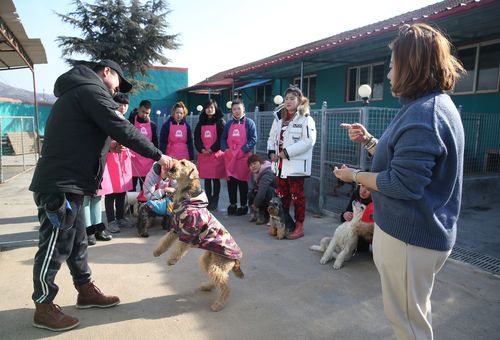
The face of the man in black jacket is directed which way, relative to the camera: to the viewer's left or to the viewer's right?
to the viewer's right

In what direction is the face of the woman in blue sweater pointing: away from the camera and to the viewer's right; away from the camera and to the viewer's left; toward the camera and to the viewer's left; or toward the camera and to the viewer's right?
away from the camera and to the viewer's left

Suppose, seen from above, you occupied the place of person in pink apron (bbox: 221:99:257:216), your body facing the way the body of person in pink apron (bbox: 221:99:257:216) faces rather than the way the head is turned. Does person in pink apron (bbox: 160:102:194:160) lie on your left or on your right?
on your right

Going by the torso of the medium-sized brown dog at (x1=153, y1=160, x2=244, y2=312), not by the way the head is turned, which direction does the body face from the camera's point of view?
to the viewer's left

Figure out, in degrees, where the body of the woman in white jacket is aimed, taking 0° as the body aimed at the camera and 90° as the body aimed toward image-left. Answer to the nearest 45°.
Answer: approximately 45°

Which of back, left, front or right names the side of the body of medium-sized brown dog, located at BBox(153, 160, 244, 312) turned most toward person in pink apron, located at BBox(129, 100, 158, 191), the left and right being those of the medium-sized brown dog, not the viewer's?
right

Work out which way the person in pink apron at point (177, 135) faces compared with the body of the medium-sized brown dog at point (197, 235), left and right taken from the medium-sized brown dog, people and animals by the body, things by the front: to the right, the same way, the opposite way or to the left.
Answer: to the left

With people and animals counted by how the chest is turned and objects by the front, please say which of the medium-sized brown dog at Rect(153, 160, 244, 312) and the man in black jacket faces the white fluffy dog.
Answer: the man in black jacket

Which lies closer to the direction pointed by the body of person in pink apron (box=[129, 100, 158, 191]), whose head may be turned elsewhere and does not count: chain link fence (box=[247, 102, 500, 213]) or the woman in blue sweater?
the woman in blue sweater

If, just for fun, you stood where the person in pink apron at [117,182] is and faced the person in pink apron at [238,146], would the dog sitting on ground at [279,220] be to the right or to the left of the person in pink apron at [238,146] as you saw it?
right
